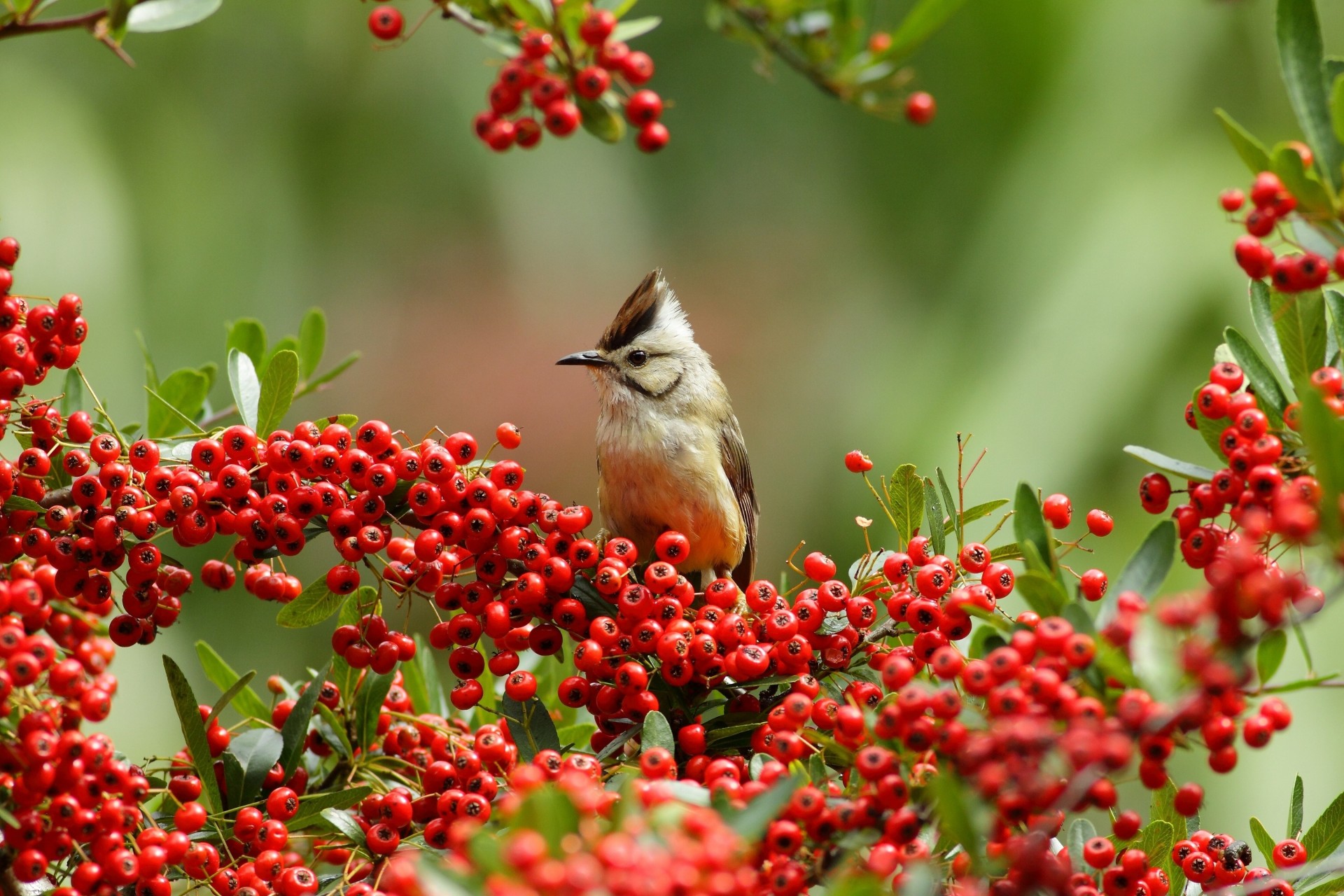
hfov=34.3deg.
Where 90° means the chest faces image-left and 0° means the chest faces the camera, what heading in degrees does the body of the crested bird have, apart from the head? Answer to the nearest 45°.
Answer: approximately 45°
